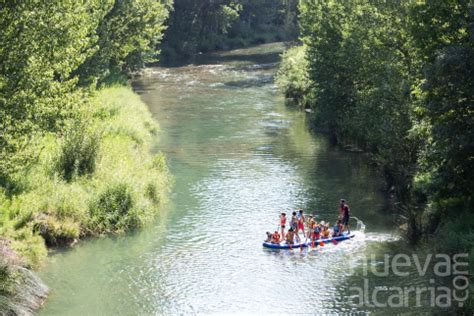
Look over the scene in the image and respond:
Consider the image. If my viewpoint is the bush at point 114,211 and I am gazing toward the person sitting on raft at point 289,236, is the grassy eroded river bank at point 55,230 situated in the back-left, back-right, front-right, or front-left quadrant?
back-right

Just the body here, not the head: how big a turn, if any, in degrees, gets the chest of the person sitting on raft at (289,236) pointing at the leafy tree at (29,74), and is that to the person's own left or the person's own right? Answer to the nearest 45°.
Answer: approximately 45° to the person's own right

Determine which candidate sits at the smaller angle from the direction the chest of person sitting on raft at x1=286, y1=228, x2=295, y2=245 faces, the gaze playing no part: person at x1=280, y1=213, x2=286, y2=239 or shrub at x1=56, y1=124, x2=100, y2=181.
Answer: the shrub

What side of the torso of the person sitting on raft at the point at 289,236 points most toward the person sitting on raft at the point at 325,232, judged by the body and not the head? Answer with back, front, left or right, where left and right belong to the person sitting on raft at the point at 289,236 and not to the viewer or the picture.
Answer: back

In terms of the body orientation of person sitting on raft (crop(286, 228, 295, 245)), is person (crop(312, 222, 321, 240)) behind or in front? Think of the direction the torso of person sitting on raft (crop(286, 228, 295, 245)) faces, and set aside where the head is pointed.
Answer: behind

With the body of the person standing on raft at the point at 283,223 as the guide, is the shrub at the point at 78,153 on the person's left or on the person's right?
on the person's right
